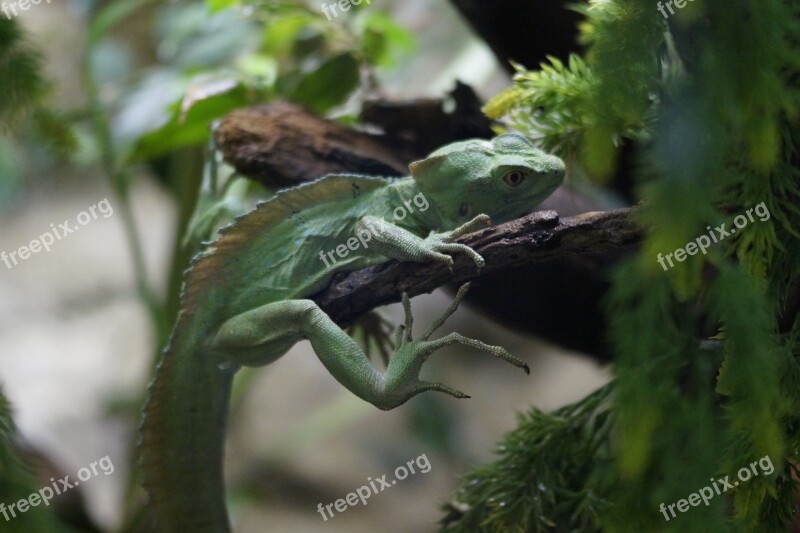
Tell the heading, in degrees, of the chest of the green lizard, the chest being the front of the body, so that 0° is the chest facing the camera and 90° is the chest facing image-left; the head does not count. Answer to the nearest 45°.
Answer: approximately 270°
